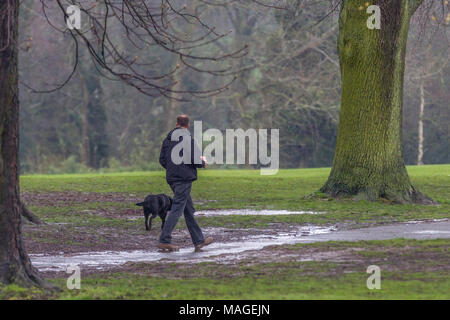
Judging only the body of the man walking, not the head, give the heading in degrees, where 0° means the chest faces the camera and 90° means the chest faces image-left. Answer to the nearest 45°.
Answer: approximately 225°

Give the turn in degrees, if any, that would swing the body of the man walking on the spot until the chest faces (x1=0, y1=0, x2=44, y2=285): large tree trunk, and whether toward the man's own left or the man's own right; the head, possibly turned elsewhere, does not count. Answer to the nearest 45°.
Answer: approximately 180°

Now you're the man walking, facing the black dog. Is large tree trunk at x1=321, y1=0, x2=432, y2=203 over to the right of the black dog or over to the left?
right

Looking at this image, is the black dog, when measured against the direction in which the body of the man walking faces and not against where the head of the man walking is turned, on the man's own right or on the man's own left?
on the man's own left

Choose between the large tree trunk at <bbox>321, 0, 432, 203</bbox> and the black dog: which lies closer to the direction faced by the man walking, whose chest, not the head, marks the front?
the large tree trunk

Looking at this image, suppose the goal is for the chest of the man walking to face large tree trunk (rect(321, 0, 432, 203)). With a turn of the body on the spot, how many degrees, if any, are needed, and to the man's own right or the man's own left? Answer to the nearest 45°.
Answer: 0° — they already face it
